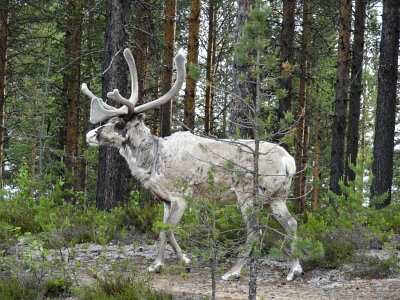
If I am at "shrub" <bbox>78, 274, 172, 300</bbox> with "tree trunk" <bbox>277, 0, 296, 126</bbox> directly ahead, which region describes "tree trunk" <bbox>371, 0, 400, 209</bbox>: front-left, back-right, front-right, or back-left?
front-right

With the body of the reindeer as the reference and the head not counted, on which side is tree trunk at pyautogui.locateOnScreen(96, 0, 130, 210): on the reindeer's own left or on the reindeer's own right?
on the reindeer's own right

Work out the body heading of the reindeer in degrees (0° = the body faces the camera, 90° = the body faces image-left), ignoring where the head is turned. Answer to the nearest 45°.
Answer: approximately 90°

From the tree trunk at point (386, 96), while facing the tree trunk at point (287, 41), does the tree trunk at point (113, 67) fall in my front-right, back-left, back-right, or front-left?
front-left

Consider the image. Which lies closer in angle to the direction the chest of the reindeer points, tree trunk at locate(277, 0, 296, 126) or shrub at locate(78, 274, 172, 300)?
the shrub

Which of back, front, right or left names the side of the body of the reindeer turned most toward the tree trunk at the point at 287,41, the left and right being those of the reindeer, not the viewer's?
right

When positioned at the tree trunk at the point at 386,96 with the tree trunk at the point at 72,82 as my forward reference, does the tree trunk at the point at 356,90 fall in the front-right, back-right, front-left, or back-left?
front-right

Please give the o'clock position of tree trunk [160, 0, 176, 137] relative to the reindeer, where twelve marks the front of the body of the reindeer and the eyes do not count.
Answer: The tree trunk is roughly at 3 o'clock from the reindeer.

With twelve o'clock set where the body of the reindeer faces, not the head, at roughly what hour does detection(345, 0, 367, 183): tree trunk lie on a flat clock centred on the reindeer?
The tree trunk is roughly at 4 o'clock from the reindeer.

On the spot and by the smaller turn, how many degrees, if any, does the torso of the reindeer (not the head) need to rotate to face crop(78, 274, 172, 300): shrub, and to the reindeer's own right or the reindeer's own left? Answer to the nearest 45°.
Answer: approximately 90° to the reindeer's own left
